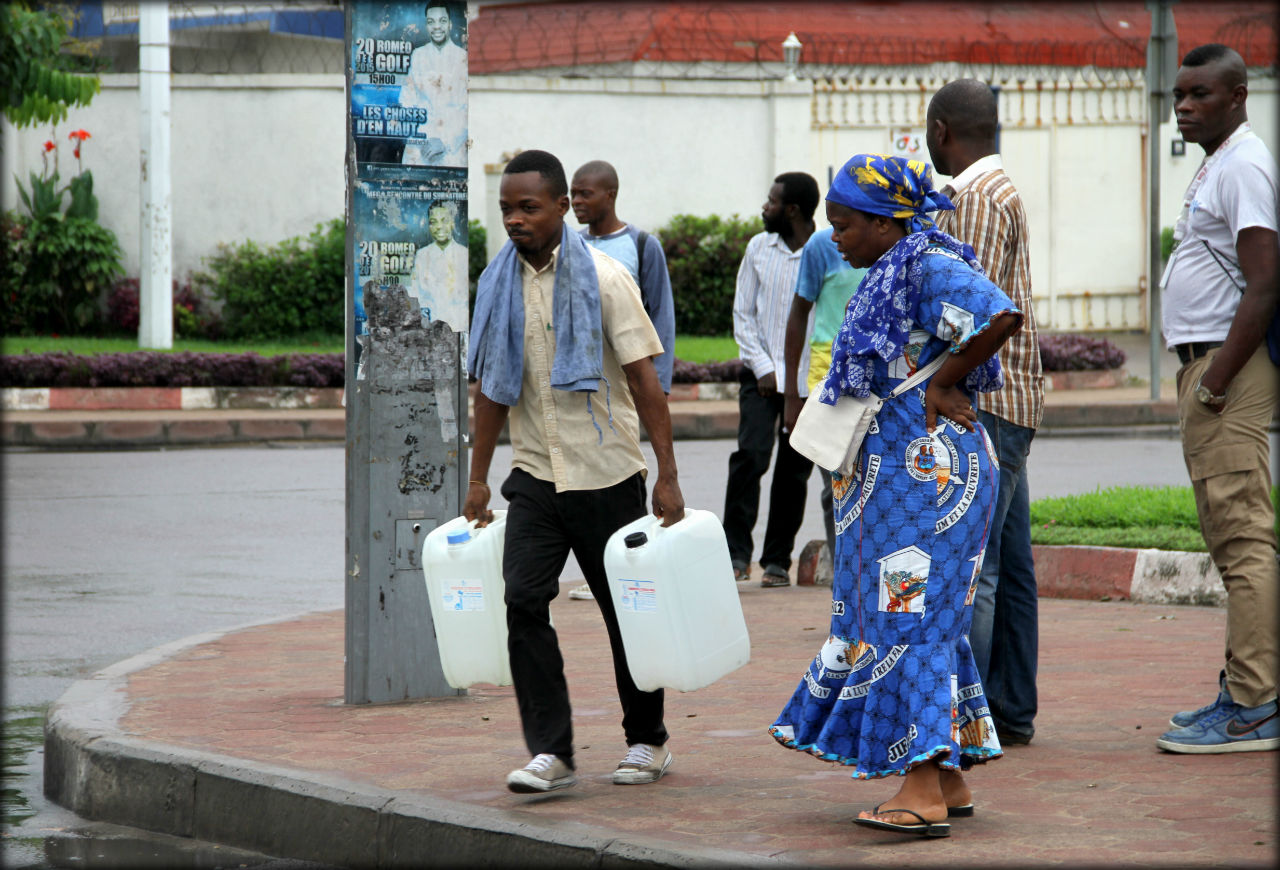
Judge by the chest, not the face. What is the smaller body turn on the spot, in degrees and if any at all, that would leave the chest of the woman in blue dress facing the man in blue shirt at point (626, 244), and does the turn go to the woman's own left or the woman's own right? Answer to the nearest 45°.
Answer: approximately 90° to the woman's own right

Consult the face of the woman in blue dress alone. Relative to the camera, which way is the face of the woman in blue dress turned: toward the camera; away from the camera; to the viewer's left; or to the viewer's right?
to the viewer's left

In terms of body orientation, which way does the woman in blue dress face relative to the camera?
to the viewer's left

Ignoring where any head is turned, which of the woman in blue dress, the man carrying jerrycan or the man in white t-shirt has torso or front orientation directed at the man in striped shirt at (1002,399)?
the man in white t-shirt

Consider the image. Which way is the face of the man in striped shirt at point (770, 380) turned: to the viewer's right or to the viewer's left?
to the viewer's left

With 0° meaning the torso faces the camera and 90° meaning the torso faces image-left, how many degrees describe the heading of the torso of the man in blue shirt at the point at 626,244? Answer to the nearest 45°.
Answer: approximately 45°

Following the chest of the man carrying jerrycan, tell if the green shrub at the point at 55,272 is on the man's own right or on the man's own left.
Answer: on the man's own right

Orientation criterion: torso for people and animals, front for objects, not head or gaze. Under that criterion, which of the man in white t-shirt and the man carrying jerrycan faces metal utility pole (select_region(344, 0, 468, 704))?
the man in white t-shirt

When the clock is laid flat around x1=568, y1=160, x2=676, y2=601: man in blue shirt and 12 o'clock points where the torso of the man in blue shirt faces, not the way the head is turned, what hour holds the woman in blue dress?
The woman in blue dress is roughly at 10 o'clock from the man in blue shirt.

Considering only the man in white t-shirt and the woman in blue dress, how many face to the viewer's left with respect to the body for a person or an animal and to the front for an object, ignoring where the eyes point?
2

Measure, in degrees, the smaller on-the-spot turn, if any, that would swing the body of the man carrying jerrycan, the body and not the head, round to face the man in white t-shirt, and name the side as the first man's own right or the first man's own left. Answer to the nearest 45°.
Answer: approximately 135° to the first man's own left

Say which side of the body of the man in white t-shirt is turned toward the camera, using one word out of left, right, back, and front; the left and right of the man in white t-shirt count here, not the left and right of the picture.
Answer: left

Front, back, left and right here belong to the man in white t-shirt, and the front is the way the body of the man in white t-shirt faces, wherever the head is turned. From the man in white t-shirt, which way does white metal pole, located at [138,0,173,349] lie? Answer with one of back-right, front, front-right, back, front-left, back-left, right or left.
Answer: front-right
